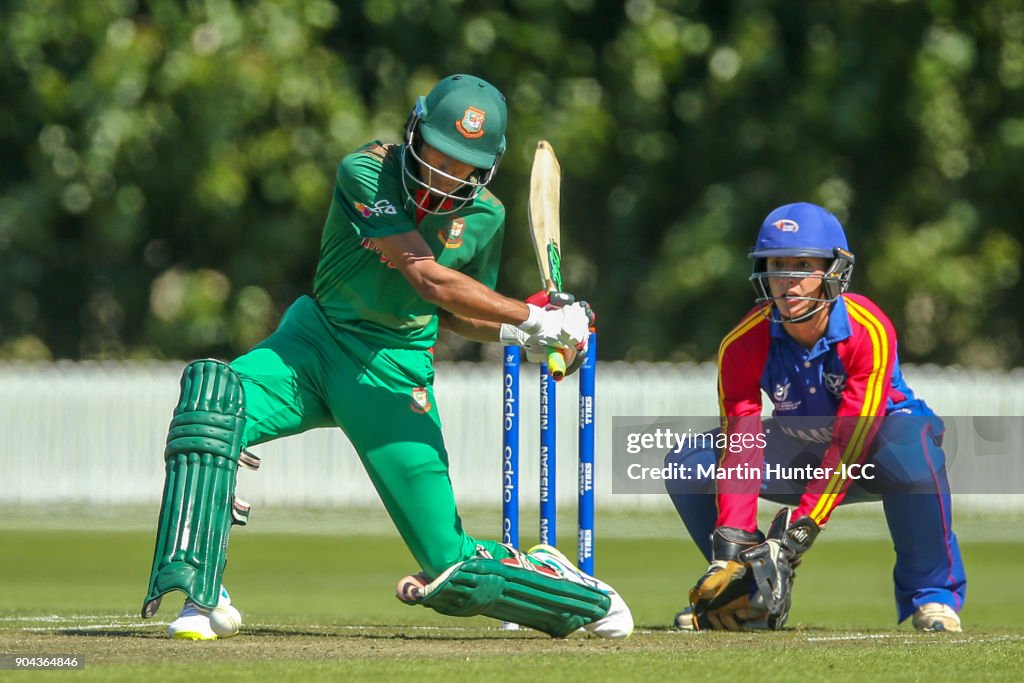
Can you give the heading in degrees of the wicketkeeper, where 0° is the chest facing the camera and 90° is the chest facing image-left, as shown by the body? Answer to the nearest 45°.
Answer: approximately 45°

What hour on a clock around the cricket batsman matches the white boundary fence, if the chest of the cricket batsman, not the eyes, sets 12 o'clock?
The white boundary fence is roughly at 6 o'clock from the cricket batsman.

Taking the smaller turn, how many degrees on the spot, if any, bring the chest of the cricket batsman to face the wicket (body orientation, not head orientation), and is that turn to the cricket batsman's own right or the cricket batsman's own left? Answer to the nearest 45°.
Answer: approximately 135° to the cricket batsman's own left
